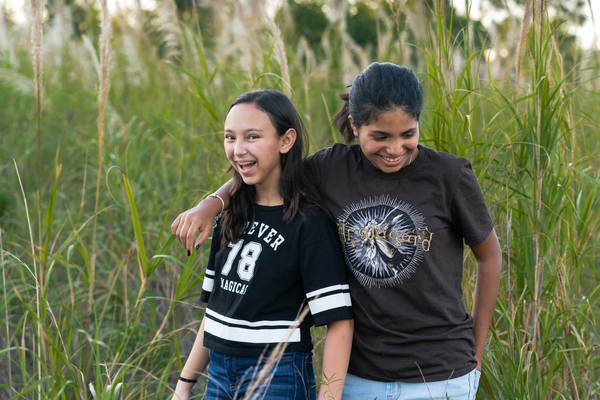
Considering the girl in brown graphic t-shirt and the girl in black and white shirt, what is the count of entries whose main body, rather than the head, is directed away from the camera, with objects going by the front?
0

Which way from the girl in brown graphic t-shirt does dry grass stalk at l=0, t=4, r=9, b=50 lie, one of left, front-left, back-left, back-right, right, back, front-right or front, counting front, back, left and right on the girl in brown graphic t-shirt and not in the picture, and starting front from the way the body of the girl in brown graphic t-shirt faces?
back-right

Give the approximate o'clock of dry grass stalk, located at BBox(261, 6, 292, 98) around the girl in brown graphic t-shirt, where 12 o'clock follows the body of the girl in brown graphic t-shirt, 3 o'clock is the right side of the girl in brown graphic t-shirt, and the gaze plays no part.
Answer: The dry grass stalk is roughly at 5 o'clock from the girl in brown graphic t-shirt.

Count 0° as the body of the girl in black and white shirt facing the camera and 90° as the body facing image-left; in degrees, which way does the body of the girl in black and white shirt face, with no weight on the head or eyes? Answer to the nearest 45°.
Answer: approximately 45°

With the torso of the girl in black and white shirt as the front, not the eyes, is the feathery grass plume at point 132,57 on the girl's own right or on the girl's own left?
on the girl's own right

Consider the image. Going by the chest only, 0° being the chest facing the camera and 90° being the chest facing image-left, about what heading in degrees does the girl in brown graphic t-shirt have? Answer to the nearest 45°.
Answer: approximately 0°

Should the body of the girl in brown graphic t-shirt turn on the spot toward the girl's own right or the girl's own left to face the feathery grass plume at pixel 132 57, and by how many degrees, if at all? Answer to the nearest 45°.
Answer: approximately 135° to the girl's own right

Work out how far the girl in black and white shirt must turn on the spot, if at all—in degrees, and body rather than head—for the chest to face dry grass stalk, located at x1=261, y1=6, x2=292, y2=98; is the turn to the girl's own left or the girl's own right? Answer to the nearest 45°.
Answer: approximately 135° to the girl's own right

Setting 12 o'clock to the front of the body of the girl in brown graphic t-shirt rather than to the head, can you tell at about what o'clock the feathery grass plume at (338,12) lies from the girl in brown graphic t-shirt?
The feathery grass plume is roughly at 6 o'clock from the girl in brown graphic t-shirt.
